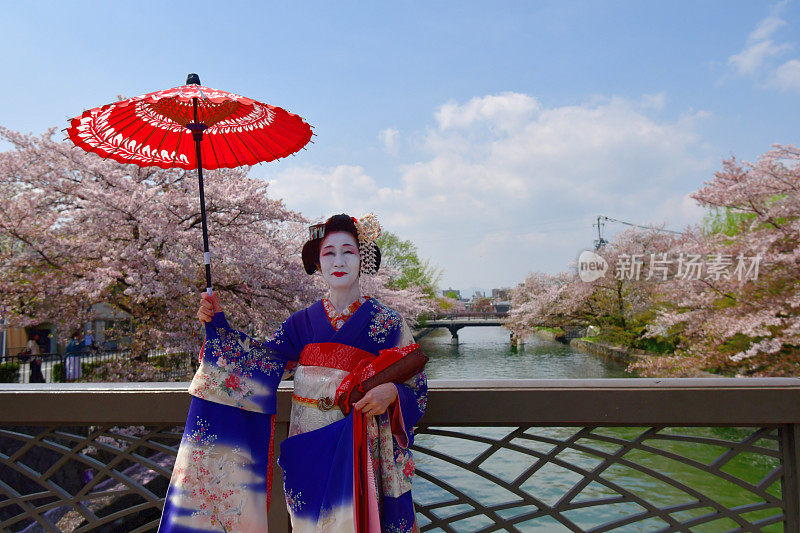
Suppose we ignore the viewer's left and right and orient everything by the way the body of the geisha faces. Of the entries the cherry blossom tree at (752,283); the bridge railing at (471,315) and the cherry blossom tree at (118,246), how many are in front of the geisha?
0

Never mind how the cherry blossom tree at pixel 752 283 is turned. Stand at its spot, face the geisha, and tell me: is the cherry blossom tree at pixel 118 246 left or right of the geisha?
right

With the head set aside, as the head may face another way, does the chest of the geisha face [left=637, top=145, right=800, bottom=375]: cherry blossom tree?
no

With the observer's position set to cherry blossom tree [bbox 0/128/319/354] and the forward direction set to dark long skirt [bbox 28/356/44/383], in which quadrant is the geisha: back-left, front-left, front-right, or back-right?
back-left

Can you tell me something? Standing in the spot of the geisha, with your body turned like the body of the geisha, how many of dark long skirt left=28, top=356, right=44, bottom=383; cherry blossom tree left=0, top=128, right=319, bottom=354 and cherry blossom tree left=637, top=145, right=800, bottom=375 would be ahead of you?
0

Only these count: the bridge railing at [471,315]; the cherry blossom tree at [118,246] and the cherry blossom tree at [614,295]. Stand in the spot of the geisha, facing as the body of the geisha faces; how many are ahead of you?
0

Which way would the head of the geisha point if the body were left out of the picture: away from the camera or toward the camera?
toward the camera

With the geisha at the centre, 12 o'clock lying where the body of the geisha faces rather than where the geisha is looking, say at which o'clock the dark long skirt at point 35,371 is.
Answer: The dark long skirt is roughly at 5 o'clock from the geisha.

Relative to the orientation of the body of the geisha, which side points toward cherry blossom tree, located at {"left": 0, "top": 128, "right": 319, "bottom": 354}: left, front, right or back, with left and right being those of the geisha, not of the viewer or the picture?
back

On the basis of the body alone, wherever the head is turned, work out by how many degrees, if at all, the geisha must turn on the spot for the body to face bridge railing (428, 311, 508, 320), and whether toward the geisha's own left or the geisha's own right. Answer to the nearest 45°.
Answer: approximately 180°

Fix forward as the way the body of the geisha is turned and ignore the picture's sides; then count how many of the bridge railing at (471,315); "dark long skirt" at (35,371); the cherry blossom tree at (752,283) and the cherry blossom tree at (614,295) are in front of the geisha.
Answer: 0

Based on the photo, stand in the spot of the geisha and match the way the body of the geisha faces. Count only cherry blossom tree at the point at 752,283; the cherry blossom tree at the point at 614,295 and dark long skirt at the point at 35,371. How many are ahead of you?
0

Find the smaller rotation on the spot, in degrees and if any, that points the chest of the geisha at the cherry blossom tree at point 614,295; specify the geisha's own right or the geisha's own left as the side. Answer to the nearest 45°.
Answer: approximately 135° to the geisha's own left

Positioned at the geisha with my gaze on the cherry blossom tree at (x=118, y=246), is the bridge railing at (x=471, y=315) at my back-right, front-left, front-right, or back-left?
front-right

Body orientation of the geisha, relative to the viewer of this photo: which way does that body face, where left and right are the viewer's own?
facing the viewer
